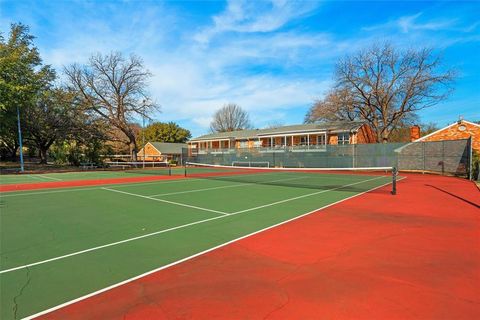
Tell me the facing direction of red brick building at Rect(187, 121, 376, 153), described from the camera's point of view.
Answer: facing the viewer and to the left of the viewer

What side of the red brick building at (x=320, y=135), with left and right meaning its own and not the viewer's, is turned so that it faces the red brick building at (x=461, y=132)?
left

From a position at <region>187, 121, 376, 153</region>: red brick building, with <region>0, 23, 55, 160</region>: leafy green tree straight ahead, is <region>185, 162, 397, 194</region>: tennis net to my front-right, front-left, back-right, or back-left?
front-left

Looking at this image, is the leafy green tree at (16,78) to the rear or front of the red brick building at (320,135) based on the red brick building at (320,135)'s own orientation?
to the front

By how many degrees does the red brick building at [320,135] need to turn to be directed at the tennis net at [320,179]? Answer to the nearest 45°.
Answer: approximately 45° to its left

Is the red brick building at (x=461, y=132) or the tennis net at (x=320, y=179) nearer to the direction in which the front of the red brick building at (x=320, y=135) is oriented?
the tennis net
